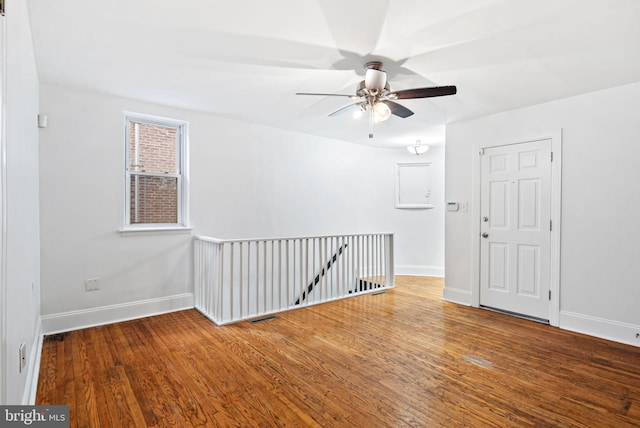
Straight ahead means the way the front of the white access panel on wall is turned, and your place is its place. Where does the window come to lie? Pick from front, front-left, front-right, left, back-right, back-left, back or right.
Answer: front-right

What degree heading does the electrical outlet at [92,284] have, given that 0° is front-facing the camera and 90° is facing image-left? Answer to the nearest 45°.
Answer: approximately 0°

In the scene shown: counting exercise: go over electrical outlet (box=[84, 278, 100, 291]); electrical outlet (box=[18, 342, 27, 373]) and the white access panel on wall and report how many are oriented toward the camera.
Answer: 2

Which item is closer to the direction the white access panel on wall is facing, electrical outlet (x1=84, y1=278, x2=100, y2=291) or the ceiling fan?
the ceiling fan

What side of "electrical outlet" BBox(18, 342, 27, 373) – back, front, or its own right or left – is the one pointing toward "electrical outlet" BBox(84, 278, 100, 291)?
left

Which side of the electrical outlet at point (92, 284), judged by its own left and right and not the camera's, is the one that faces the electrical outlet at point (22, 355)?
front

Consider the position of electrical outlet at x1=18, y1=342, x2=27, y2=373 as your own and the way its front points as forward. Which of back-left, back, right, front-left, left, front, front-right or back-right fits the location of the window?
front-left

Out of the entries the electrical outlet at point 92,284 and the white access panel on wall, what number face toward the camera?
2

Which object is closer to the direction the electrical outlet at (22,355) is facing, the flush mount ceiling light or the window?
the flush mount ceiling light

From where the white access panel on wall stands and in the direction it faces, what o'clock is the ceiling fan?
The ceiling fan is roughly at 12 o'clock from the white access panel on wall.

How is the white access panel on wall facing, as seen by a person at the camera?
facing the viewer

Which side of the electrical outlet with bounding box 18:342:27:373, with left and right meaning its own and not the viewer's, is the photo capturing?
right

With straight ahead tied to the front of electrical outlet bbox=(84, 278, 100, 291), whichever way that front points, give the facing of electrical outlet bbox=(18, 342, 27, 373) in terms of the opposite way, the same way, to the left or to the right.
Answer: to the left
